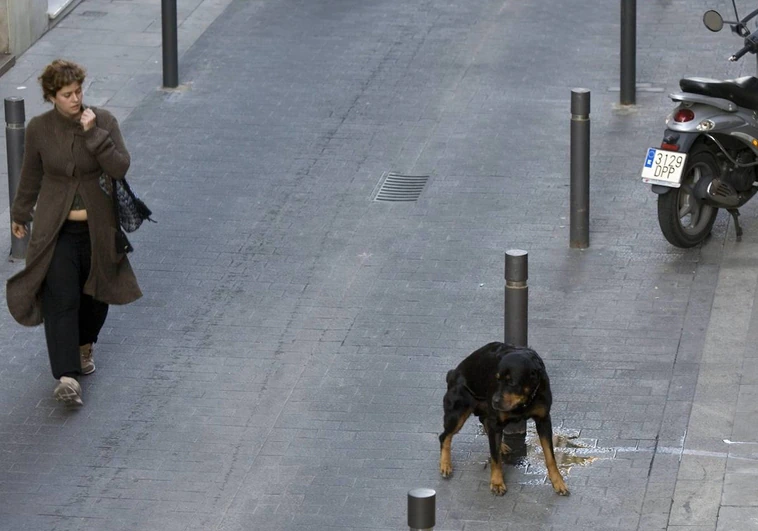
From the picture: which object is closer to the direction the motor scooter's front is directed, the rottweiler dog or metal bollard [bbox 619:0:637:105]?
the metal bollard

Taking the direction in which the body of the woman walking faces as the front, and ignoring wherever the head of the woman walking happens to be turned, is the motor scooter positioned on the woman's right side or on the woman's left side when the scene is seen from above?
on the woman's left side

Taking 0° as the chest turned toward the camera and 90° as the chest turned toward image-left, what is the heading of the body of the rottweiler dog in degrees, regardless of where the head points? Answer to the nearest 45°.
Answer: approximately 315°

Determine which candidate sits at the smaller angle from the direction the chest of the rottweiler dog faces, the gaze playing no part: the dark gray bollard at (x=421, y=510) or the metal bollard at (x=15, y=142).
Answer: the dark gray bollard

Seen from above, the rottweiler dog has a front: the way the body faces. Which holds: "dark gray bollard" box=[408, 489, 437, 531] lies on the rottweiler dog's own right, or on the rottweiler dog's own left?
on the rottweiler dog's own right

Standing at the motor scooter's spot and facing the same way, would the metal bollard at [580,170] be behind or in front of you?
behind

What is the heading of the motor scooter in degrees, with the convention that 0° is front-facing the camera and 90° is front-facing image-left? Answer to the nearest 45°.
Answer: approximately 225°

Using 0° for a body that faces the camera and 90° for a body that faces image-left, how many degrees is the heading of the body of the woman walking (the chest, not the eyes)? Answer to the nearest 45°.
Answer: approximately 0°

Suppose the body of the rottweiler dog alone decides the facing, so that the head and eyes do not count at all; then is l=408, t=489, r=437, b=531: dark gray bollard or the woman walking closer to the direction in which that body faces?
the dark gray bollard

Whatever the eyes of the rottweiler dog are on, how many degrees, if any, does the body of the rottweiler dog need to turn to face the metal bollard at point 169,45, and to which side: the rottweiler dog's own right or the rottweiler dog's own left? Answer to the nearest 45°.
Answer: approximately 180°

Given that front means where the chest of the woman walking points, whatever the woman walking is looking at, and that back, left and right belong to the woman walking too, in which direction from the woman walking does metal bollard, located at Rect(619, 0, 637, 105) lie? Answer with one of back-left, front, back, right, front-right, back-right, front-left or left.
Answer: back-left

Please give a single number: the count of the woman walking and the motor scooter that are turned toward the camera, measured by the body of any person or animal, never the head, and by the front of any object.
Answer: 1

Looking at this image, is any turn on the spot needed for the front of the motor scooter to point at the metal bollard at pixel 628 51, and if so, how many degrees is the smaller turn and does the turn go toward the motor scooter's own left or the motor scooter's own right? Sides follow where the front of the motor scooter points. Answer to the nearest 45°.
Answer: approximately 45° to the motor scooter's own left

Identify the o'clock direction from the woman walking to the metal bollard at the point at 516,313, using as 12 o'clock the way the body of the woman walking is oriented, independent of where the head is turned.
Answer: The metal bollard is roughly at 10 o'clock from the woman walking.

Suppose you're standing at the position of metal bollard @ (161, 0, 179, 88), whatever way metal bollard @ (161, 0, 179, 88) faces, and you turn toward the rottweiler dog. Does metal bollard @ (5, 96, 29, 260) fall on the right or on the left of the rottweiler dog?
right
